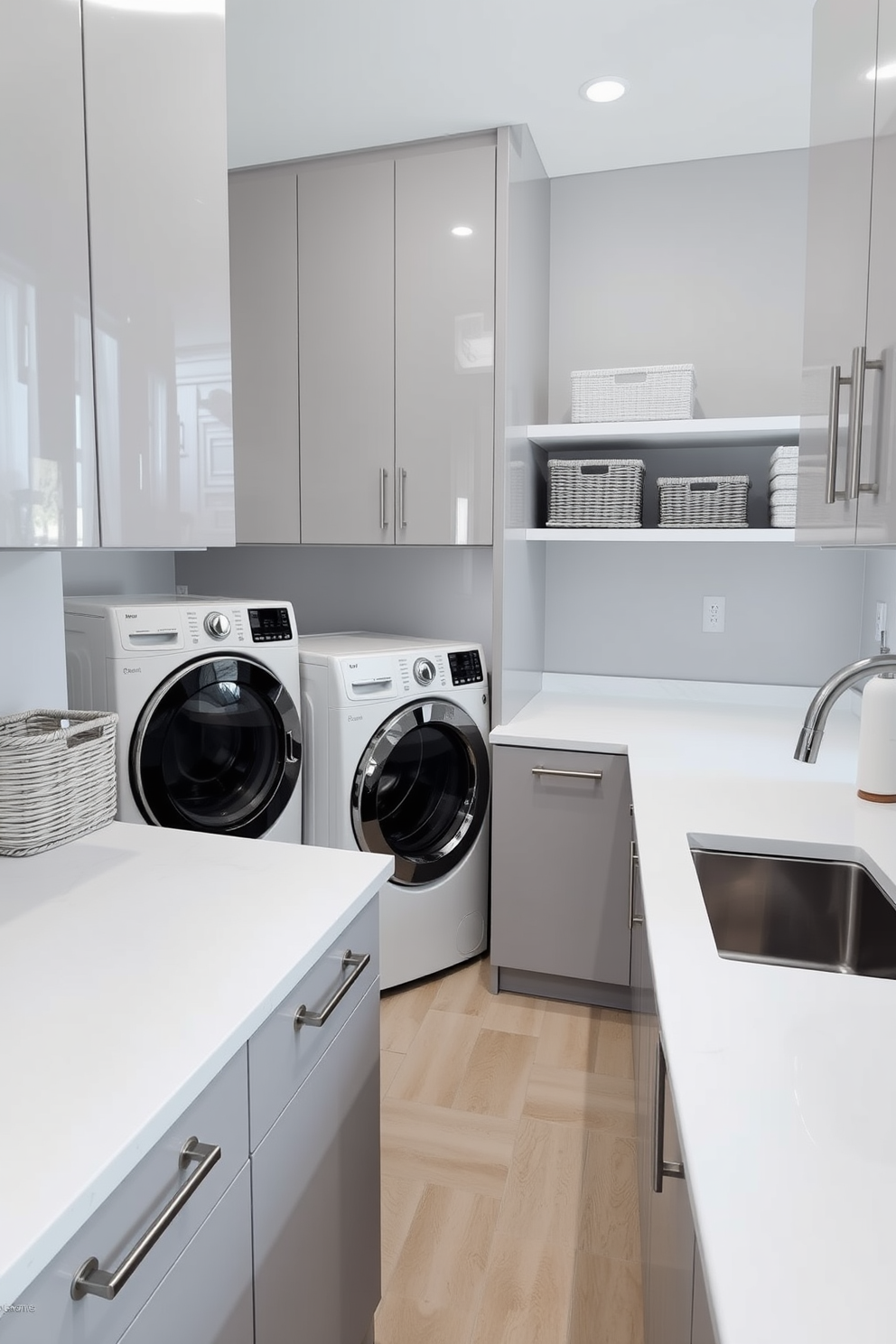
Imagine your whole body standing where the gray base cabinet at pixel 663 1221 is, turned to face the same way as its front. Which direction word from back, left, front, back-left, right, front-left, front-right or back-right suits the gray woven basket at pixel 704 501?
right

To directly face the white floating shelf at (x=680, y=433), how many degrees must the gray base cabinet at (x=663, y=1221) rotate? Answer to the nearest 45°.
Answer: approximately 90° to its right

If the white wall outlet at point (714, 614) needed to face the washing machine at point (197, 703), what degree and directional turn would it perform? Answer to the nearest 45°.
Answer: approximately 45° to its right

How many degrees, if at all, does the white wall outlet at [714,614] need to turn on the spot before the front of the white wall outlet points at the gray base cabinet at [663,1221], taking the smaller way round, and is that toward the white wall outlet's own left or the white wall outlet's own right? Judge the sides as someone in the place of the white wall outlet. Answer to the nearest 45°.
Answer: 0° — it already faces it

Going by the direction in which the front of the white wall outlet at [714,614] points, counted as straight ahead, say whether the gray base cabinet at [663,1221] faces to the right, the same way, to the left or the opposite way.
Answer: to the right

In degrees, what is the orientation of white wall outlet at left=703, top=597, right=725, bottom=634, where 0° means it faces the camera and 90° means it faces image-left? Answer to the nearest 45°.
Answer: approximately 0°

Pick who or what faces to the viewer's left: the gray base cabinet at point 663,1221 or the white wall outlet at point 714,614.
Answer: the gray base cabinet

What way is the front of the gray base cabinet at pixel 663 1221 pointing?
to the viewer's left

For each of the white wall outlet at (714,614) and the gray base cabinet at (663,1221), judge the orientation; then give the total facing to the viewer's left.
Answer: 1

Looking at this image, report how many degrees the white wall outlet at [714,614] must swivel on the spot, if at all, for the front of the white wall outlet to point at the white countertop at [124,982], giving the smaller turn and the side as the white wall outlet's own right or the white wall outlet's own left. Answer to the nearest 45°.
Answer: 0° — it already faces it

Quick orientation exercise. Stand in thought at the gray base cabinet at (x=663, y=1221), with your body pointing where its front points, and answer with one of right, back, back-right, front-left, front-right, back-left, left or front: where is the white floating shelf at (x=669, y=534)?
right

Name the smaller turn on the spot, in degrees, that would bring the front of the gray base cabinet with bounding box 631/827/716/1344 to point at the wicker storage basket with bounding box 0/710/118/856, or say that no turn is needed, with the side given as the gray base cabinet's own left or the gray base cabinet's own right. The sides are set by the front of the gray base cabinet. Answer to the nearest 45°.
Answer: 0° — it already faces it

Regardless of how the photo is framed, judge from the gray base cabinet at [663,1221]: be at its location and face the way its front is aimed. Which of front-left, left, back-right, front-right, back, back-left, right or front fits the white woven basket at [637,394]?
right
